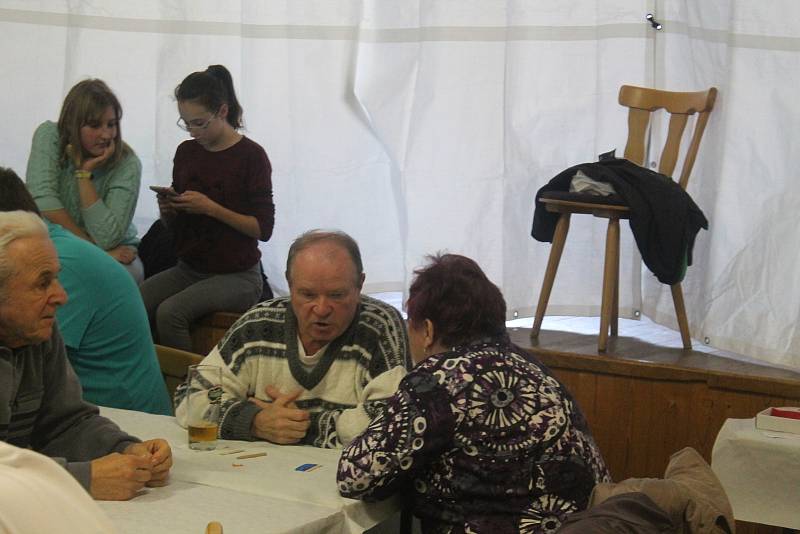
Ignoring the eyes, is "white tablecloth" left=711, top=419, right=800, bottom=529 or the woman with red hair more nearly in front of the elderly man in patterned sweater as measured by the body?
the woman with red hair

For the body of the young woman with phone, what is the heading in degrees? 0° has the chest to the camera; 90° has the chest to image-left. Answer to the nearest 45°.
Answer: approximately 45°

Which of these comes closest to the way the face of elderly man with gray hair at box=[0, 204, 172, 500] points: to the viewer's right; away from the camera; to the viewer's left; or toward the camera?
to the viewer's right

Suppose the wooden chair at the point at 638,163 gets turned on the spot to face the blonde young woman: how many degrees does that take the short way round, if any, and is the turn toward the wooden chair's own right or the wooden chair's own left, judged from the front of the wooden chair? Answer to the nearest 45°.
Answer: approximately 45° to the wooden chair's own right

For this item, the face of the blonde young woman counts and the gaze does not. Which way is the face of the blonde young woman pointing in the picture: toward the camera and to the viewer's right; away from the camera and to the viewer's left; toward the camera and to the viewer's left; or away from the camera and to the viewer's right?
toward the camera and to the viewer's right

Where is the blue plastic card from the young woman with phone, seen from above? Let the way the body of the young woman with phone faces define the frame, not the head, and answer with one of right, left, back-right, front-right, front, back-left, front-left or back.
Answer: front-left

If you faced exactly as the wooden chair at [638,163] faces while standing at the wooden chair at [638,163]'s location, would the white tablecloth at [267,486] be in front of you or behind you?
in front

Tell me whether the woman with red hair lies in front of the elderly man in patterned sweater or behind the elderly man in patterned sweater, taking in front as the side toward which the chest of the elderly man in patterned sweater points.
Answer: in front

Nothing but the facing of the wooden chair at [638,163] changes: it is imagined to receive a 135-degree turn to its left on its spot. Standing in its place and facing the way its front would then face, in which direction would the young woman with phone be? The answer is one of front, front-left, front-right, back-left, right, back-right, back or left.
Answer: back

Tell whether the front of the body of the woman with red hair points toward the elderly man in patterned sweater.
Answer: yes

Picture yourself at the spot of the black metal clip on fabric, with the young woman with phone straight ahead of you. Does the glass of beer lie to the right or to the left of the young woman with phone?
left

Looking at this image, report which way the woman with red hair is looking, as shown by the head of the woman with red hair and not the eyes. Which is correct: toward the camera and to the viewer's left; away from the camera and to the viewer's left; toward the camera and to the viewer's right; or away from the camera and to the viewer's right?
away from the camera and to the viewer's left

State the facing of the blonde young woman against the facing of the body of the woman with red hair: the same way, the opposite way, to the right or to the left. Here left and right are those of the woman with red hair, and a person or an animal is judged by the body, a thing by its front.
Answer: the opposite way

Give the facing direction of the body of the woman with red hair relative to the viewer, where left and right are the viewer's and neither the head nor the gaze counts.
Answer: facing away from the viewer and to the left of the viewer
